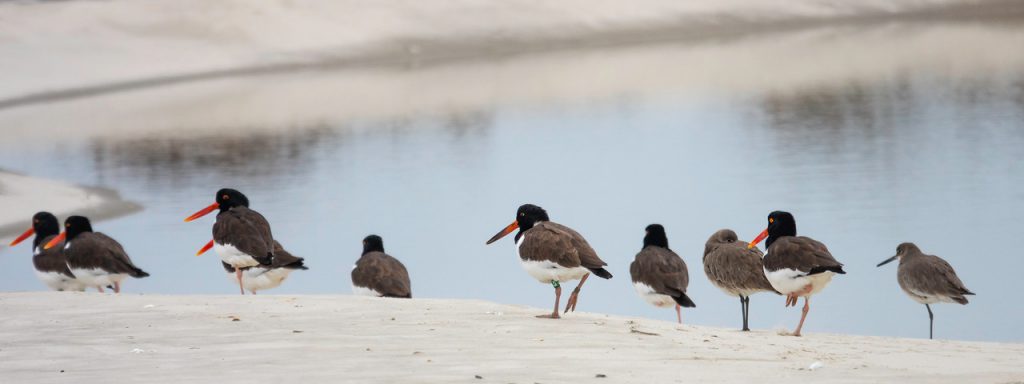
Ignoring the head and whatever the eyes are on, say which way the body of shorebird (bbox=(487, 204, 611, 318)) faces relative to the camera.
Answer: to the viewer's left

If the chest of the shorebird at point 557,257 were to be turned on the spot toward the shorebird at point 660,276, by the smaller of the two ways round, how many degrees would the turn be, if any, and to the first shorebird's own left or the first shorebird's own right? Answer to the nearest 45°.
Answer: approximately 135° to the first shorebird's own right

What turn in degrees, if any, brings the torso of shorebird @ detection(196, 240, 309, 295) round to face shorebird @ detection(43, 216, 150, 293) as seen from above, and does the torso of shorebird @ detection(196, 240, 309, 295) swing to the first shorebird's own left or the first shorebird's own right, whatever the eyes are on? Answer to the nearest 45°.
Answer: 0° — it already faces it

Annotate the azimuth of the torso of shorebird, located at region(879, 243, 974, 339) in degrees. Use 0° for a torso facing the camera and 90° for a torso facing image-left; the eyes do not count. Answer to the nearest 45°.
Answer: approximately 90°

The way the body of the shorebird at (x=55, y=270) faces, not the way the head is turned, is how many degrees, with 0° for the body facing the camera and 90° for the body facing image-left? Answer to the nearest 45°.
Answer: approximately 90°

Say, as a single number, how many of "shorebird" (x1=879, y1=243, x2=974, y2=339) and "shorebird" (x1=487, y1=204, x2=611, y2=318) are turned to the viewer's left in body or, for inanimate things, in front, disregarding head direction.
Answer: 2

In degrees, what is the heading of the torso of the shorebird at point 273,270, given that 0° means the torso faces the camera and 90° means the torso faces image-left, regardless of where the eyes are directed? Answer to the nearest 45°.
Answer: approximately 90°

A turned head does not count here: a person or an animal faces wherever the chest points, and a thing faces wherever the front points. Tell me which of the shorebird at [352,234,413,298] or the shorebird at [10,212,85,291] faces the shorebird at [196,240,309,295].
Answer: the shorebird at [352,234,413,298]

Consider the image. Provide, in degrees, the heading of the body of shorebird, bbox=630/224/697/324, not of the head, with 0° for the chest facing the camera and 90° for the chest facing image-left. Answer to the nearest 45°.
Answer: approximately 135°
